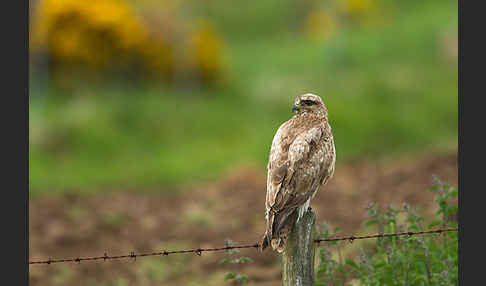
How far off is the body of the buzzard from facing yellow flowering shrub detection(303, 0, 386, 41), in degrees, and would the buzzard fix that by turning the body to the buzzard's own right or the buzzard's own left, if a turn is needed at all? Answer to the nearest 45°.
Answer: approximately 45° to the buzzard's own left

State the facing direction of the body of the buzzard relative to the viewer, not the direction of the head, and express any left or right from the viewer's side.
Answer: facing away from the viewer and to the right of the viewer

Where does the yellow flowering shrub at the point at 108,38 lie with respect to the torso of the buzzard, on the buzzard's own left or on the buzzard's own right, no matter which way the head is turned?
on the buzzard's own left
